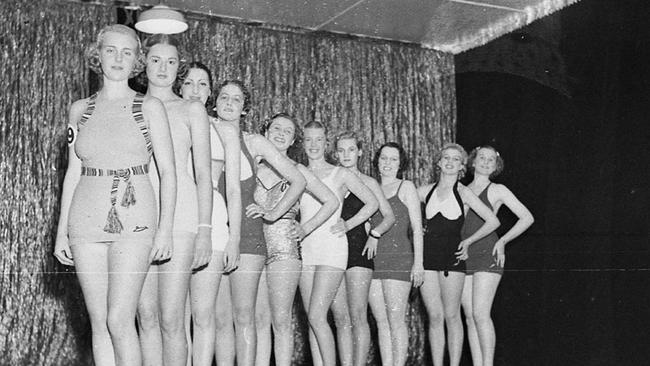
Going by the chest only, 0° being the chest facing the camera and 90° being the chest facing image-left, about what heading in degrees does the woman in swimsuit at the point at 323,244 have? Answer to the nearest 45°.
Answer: approximately 45°

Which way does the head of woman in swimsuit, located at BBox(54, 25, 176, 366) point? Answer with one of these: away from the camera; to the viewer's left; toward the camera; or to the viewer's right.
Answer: toward the camera

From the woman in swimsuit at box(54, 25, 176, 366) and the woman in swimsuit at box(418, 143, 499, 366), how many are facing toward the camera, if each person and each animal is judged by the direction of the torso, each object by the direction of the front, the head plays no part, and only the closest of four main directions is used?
2

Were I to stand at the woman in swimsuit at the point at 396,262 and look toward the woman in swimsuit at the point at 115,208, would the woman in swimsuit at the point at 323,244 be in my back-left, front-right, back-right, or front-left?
front-right

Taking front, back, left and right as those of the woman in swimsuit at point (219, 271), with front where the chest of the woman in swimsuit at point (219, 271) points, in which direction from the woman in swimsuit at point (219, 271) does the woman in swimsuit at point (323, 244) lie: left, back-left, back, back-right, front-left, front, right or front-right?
back

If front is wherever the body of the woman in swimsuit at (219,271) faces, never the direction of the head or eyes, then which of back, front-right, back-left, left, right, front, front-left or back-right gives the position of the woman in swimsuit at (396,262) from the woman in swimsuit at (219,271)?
back

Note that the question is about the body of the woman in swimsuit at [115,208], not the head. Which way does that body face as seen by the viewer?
toward the camera

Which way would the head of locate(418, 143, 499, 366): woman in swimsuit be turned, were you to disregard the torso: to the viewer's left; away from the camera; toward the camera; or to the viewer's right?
toward the camera

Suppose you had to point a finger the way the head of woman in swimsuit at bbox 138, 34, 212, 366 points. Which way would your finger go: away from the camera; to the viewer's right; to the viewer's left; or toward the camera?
toward the camera

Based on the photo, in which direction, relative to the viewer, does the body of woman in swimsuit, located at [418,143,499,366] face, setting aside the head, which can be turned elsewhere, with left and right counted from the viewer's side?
facing the viewer
